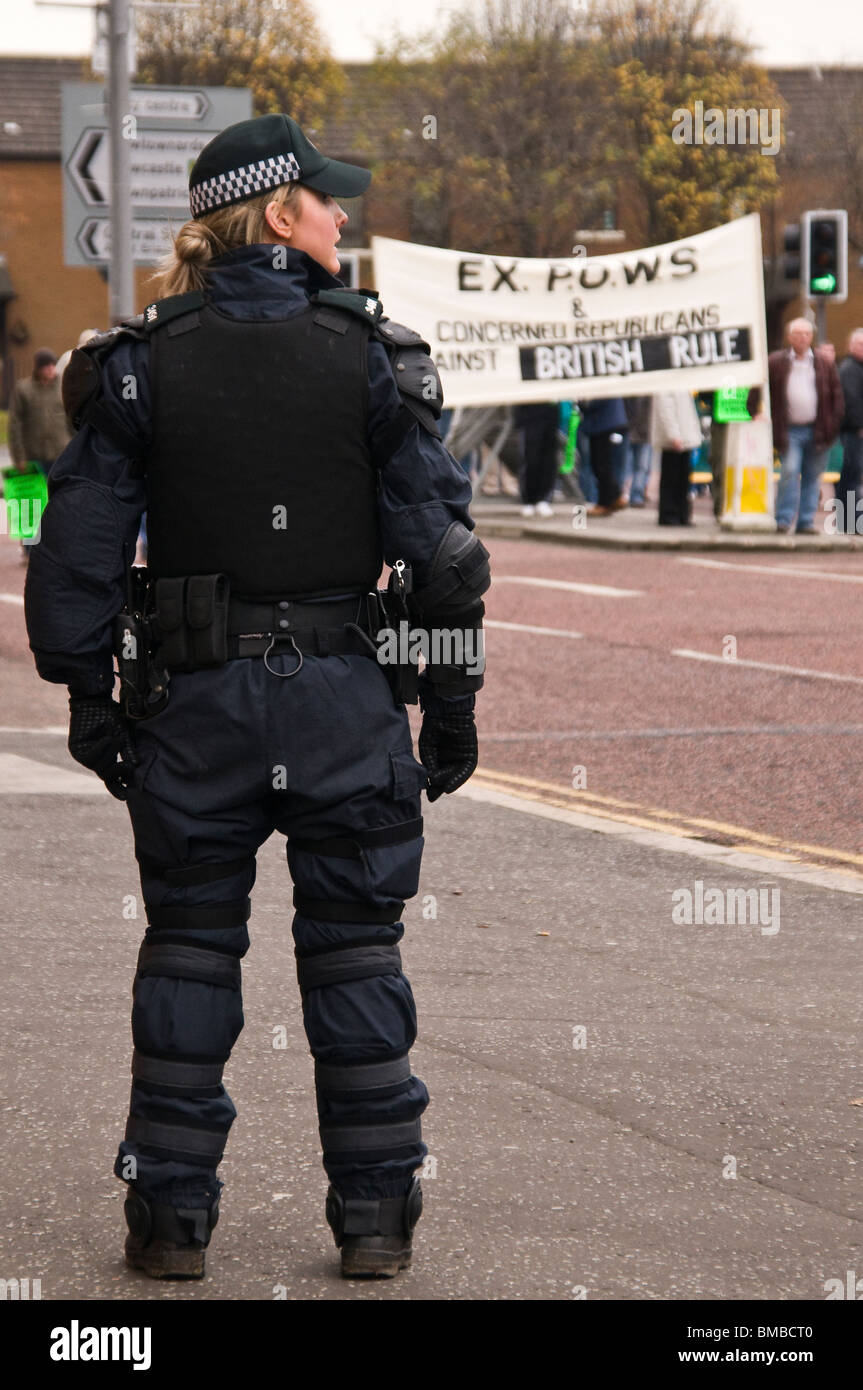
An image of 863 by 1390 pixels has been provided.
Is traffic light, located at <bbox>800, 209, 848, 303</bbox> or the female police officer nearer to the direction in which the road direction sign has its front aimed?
the female police officer

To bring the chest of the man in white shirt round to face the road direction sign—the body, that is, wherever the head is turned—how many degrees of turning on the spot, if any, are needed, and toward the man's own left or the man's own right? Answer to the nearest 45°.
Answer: approximately 90° to the man's own right

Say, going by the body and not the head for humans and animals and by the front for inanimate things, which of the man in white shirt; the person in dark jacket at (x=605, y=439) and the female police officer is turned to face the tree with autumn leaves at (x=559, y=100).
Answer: the female police officer

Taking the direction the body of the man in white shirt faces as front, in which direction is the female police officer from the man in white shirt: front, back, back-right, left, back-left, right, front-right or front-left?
front

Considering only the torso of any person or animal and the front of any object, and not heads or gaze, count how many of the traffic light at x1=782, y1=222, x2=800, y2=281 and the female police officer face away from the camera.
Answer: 1

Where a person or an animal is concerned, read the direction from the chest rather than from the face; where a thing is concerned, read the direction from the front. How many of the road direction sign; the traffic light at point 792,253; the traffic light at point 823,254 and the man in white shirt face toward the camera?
3

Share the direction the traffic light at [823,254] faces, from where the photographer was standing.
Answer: facing the viewer

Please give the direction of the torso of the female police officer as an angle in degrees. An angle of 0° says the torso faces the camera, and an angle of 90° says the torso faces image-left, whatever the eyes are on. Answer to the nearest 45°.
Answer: approximately 180°

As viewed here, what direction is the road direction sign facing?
toward the camera

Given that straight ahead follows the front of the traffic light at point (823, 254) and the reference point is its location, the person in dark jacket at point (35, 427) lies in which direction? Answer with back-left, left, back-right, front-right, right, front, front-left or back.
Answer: front-right

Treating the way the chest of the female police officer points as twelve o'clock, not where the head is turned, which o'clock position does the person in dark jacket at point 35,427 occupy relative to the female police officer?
The person in dark jacket is roughly at 12 o'clock from the female police officer.

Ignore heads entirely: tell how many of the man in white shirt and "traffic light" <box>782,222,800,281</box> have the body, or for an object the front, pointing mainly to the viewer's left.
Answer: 1

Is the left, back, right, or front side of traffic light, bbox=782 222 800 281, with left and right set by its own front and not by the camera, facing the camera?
left
